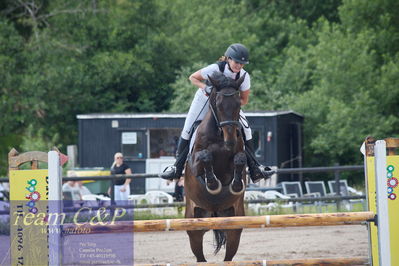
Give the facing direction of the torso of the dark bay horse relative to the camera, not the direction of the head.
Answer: toward the camera

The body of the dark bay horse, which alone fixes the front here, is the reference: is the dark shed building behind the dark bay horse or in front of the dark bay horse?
behind

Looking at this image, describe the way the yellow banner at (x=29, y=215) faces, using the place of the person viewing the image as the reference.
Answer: facing the viewer

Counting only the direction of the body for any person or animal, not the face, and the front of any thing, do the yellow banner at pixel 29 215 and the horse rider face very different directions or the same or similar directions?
same or similar directions

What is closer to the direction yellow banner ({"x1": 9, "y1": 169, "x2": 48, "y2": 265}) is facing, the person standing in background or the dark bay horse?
the dark bay horse

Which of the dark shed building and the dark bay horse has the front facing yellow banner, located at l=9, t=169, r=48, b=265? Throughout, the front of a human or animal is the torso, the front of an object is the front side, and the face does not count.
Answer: the dark shed building

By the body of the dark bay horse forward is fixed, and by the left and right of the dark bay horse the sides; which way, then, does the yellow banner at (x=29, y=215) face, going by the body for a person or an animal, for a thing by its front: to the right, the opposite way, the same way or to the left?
the same way

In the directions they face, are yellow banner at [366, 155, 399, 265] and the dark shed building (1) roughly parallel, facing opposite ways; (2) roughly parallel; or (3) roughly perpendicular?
roughly parallel

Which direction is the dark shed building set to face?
toward the camera

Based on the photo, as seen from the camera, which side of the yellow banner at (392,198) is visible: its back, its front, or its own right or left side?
front

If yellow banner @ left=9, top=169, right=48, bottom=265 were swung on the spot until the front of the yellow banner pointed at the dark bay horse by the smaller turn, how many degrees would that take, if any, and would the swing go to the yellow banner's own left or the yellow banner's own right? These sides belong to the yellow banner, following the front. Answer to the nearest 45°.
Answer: approximately 90° to the yellow banner's own left

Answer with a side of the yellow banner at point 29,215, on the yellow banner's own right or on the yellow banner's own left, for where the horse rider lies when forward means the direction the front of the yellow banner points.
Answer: on the yellow banner's own left

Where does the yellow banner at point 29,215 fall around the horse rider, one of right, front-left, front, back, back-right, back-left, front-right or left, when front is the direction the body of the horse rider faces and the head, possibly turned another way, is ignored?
right
